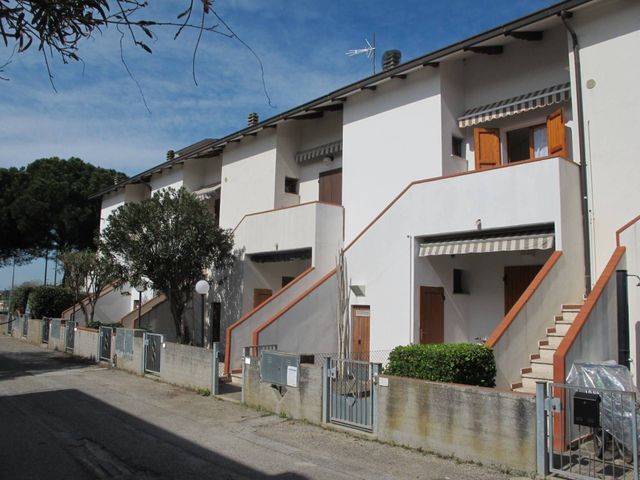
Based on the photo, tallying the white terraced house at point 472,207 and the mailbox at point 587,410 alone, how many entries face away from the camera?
0

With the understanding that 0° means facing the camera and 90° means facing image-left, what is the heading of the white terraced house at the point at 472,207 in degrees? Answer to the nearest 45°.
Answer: approximately 45°

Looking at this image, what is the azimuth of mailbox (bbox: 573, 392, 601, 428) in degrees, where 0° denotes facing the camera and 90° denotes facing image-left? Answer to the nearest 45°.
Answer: approximately 45°

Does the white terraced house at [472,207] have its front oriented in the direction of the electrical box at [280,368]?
yes

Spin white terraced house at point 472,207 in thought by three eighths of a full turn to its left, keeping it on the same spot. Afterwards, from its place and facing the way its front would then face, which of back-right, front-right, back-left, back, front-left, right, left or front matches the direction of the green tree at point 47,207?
back-left

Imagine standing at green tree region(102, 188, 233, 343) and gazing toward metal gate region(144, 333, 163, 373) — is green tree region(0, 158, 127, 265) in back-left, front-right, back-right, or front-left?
back-right

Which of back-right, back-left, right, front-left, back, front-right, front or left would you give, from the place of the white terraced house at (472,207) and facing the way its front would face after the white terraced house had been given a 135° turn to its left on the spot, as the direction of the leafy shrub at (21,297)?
back-left

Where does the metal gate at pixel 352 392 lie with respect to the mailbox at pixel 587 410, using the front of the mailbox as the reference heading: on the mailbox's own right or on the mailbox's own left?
on the mailbox's own right

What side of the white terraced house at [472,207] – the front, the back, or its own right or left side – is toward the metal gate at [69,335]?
right

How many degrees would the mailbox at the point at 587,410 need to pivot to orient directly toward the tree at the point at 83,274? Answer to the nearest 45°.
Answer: approximately 90° to its right
